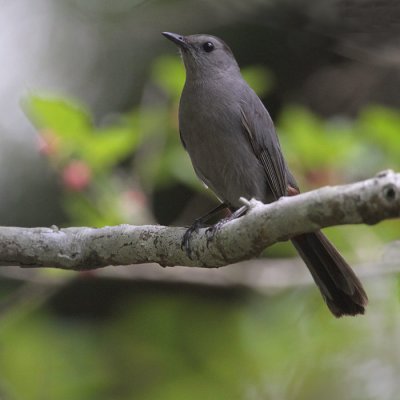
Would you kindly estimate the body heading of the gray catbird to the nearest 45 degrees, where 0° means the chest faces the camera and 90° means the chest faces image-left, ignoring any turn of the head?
approximately 45°
